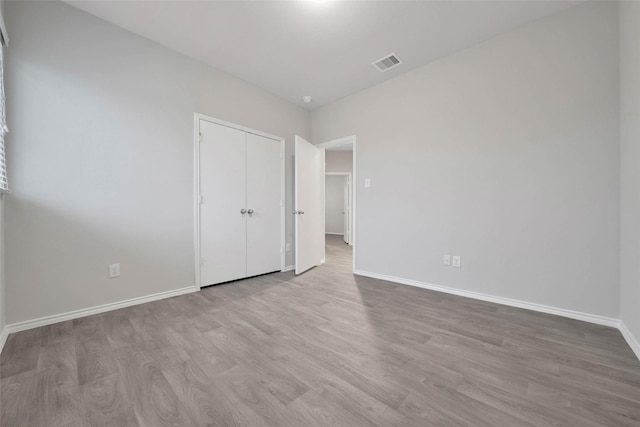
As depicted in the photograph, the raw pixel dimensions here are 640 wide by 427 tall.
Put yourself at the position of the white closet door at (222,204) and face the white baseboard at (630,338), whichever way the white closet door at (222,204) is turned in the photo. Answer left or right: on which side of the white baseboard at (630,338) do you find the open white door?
left

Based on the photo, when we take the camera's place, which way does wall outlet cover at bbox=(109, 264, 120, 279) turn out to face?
facing the viewer

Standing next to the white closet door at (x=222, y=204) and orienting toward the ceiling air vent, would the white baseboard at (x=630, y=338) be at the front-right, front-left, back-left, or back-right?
front-right

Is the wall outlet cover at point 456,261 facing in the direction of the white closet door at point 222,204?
no

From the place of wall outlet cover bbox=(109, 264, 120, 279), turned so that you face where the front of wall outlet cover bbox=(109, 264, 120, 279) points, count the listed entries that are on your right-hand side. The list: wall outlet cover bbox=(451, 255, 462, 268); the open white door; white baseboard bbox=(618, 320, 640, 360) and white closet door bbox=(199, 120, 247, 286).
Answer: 0

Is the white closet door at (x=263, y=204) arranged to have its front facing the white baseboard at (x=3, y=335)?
no

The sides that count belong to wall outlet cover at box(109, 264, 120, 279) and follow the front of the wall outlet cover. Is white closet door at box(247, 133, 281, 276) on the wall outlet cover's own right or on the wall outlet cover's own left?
on the wall outlet cover's own left

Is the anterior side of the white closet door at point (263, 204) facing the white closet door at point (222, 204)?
no

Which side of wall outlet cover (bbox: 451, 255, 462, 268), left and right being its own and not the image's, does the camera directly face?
front

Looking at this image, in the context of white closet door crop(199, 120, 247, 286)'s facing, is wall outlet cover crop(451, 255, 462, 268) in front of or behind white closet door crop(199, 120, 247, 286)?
in front

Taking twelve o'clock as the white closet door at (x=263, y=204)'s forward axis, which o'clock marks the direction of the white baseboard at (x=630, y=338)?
The white baseboard is roughly at 12 o'clock from the white closet door.

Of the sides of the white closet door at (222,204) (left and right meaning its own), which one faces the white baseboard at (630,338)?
front

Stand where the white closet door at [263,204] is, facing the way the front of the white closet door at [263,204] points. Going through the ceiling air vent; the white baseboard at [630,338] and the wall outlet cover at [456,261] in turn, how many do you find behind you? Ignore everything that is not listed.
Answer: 0

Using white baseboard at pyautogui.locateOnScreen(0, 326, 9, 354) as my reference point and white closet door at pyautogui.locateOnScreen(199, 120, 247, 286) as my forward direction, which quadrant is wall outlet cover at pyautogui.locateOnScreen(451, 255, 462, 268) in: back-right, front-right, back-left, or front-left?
front-right

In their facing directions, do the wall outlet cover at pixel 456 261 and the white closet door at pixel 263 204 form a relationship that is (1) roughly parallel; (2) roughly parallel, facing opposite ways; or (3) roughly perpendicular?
roughly perpendicular

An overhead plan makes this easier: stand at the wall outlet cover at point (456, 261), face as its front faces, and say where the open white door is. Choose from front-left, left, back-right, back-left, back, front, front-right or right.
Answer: right

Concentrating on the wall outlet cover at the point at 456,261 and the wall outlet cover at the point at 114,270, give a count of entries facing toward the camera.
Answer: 2

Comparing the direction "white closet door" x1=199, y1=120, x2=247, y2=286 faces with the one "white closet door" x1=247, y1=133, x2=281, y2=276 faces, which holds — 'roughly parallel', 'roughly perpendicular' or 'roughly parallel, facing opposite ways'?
roughly parallel

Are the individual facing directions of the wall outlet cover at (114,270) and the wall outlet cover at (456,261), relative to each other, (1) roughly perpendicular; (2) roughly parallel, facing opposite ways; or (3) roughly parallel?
roughly perpendicular

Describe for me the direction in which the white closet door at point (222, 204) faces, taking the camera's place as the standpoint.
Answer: facing the viewer and to the right of the viewer
